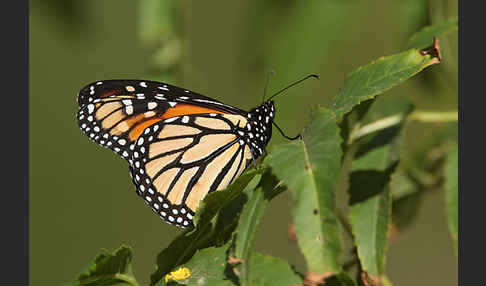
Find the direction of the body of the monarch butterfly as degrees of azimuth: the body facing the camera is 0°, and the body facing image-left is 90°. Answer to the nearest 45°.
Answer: approximately 270°

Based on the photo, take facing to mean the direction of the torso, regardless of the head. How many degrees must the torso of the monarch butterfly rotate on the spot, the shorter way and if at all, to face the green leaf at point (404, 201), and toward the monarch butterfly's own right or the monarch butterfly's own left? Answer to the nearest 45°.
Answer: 0° — it already faces it

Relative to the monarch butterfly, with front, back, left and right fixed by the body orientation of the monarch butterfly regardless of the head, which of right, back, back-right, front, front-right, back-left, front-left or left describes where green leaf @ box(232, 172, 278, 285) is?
front
